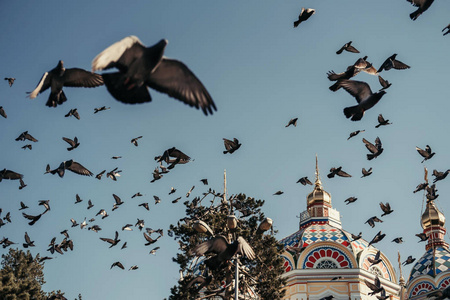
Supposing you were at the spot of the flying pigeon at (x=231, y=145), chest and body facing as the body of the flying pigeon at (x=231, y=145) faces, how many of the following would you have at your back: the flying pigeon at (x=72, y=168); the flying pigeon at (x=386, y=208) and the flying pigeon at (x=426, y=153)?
1

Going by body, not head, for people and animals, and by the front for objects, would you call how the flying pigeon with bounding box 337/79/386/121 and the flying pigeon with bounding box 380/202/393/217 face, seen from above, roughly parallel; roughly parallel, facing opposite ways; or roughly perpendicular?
roughly parallel

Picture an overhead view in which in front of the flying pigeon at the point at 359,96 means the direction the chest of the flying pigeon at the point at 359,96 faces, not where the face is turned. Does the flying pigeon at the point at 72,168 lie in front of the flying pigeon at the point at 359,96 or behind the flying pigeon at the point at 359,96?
behind

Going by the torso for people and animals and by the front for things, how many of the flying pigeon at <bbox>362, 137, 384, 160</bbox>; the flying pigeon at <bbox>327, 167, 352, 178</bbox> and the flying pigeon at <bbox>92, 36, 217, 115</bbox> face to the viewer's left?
1

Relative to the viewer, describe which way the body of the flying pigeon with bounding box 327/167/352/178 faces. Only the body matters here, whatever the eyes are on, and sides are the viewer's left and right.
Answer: facing to the left of the viewer

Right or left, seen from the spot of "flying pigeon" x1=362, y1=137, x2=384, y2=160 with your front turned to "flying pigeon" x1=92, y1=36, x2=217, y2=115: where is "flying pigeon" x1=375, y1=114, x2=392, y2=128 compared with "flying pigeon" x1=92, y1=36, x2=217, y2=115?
left
